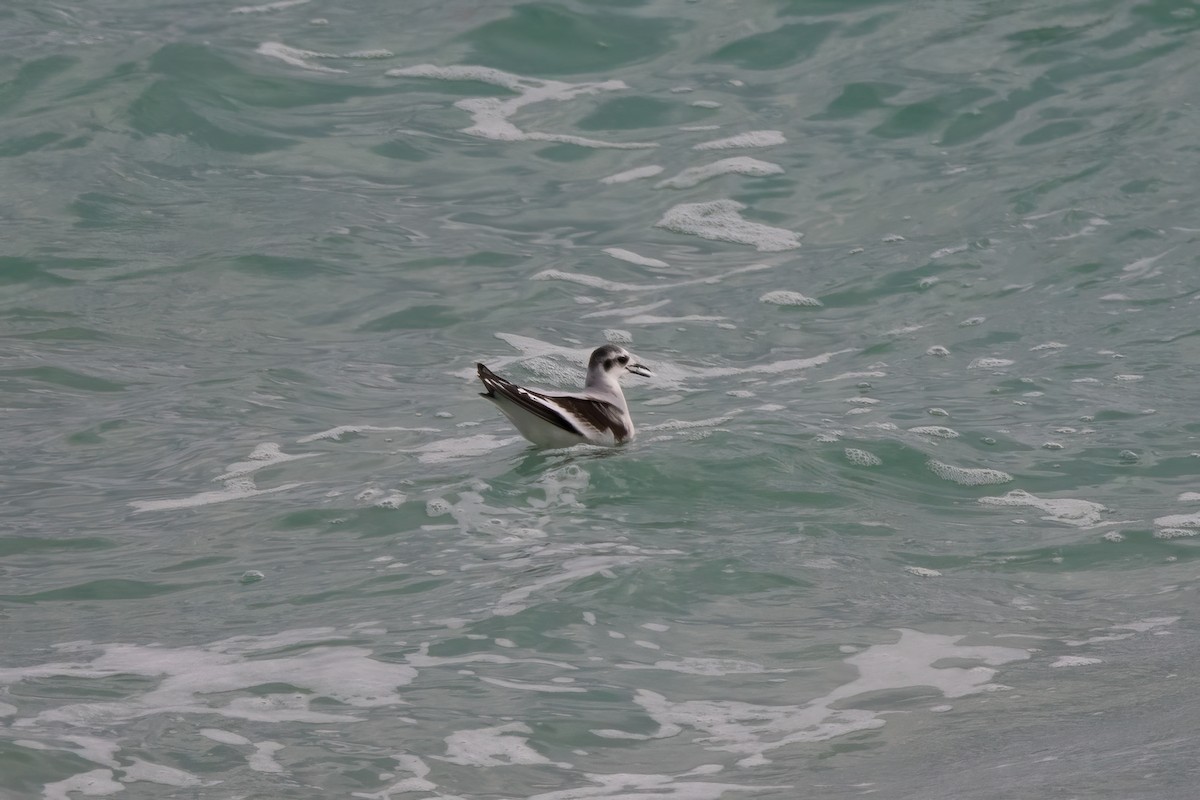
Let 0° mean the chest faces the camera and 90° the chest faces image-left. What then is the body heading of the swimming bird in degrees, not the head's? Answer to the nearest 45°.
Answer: approximately 270°

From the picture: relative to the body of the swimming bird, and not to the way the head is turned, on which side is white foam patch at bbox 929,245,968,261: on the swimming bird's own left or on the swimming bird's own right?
on the swimming bird's own left
